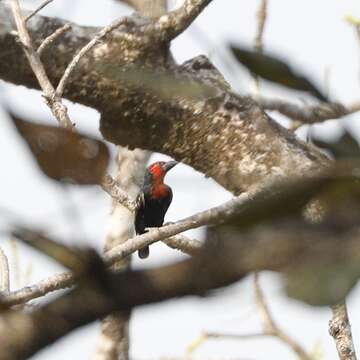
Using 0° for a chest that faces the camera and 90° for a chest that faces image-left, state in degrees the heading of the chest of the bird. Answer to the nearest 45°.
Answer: approximately 315°

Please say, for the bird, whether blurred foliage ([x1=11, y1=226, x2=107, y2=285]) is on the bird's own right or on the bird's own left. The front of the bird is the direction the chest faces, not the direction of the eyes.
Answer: on the bird's own right
